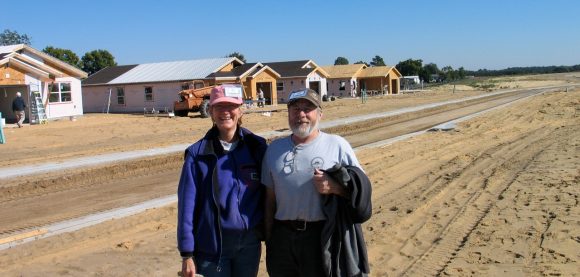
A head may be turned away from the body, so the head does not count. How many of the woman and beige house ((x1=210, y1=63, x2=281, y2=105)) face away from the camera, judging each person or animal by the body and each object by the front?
0

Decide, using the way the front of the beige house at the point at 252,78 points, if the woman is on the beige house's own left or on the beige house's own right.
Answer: on the beige house's own right

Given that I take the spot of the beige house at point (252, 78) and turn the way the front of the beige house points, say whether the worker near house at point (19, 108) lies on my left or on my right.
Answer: on my right

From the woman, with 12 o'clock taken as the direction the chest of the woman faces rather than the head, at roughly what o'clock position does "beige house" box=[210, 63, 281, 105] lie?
The beige house is roughly at 6 o'clock from the woman.

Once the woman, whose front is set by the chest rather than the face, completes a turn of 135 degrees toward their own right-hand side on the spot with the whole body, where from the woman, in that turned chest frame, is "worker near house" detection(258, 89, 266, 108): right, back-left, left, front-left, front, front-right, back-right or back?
front-right

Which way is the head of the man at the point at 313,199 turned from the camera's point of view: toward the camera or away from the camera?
toward the camera

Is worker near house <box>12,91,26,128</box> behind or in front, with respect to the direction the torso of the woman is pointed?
behind

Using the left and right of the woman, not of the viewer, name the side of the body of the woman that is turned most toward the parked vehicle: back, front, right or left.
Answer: back

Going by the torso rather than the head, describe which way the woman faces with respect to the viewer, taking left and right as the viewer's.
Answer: facing the viewer

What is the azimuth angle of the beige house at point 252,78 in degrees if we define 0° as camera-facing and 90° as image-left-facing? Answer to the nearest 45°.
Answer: approximately 315°

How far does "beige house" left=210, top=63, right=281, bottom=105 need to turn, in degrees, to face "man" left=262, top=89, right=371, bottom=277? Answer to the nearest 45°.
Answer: approximately 45° to its right

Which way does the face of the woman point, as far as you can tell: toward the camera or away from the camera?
toward the camera
